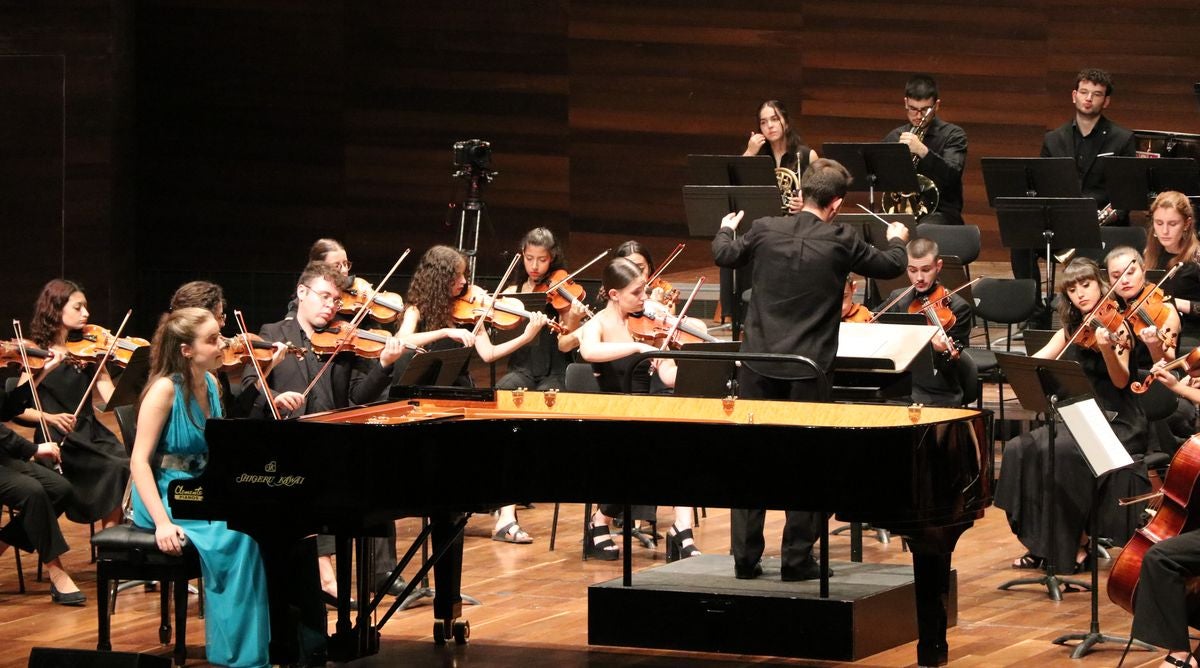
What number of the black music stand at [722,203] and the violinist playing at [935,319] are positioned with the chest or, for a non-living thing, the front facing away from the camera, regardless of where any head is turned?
1

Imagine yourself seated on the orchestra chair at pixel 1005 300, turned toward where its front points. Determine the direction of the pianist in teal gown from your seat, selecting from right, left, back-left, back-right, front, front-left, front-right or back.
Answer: front

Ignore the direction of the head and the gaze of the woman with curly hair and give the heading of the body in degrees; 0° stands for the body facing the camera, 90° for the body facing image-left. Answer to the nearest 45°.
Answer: approximately 270°

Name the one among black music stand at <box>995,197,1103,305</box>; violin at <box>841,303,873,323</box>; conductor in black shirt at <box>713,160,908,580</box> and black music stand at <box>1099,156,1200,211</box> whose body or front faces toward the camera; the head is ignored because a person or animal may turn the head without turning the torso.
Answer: the violin

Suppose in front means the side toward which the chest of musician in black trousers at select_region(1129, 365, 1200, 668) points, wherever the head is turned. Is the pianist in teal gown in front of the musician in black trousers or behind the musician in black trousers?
in front

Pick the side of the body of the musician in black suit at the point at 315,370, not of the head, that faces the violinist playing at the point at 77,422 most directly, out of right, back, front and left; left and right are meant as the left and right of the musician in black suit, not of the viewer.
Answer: right

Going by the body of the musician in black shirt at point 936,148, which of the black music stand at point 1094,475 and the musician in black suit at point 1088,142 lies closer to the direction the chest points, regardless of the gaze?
the black music stand

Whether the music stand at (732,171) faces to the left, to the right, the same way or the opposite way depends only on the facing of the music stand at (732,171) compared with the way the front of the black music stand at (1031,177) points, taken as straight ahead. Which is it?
the same way

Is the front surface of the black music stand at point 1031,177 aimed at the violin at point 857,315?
no

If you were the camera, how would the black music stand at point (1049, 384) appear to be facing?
facing away from the viewer and to the right of the viewer

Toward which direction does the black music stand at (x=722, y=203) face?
away from the camera

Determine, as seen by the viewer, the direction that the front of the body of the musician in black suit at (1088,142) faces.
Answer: toward the camera

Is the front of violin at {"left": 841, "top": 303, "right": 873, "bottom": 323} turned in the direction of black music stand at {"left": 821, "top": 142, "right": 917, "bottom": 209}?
no

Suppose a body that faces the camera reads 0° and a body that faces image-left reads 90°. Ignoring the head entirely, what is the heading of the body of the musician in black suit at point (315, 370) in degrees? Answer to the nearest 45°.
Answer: approximately 315°

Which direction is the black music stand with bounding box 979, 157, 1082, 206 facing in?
away from the camera

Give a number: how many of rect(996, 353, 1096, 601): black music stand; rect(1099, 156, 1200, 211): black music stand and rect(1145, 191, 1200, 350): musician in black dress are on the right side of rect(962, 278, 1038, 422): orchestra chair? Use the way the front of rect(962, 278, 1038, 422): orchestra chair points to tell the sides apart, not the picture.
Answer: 0

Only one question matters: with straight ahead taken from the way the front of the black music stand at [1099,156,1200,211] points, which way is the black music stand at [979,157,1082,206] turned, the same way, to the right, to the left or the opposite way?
the same way

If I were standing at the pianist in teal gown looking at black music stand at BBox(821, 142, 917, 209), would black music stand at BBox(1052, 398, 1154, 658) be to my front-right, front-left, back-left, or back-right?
front-right

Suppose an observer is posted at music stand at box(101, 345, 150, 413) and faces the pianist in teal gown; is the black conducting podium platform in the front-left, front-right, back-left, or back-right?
front-left

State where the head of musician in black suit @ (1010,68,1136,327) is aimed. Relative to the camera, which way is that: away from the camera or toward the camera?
toward the camera

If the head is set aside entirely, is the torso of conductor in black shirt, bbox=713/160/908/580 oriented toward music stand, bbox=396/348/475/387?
no

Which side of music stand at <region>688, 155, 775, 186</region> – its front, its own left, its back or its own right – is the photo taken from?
back
